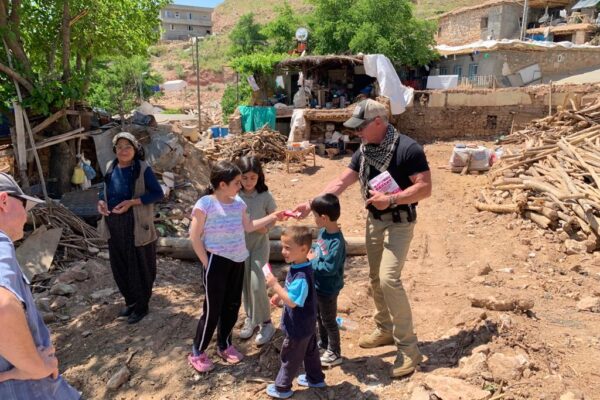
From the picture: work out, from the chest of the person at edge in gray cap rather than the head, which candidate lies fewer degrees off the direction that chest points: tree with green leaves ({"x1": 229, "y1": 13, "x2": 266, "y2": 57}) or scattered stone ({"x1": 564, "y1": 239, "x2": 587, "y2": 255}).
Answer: the scattered stone

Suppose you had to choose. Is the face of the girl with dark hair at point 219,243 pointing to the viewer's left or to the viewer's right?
to the viewer's right

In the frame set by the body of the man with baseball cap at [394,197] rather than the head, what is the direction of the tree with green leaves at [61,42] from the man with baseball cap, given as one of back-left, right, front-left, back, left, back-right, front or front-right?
right

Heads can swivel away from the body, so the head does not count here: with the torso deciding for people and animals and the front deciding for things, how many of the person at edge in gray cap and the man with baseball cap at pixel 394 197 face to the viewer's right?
1

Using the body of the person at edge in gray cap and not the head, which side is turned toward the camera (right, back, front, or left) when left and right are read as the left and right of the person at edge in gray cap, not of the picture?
right

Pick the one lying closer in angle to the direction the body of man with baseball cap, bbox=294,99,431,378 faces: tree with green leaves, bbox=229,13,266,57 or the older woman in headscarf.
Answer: the older woman in headscarf

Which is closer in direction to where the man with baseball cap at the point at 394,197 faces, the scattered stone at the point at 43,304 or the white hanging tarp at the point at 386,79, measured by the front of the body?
the scattered stone

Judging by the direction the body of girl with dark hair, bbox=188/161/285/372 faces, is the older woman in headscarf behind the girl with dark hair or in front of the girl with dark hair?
behind

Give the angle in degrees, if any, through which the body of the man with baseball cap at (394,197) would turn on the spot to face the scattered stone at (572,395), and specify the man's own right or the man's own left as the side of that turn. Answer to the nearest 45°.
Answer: approximately 90° to the man's own left

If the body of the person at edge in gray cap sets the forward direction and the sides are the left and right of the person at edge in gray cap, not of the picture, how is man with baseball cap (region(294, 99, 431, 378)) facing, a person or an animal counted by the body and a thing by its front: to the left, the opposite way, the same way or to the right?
the opposite way

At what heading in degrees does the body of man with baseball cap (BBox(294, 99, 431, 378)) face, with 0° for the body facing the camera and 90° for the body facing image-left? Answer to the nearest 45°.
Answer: approximately 45°
